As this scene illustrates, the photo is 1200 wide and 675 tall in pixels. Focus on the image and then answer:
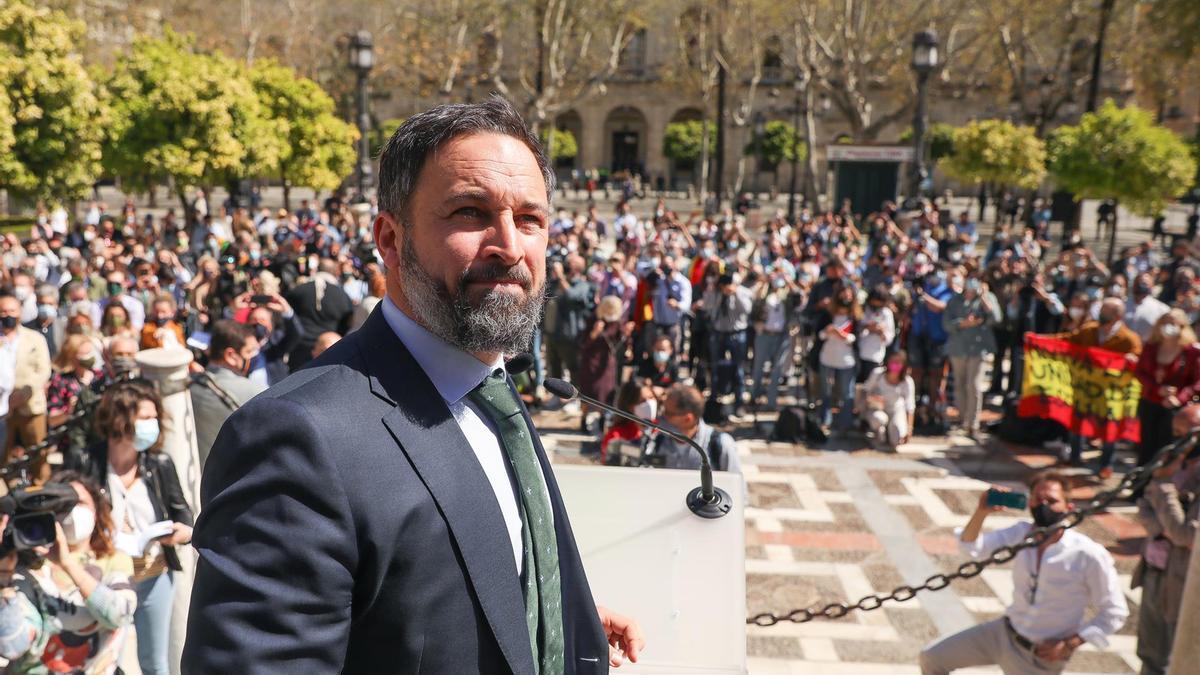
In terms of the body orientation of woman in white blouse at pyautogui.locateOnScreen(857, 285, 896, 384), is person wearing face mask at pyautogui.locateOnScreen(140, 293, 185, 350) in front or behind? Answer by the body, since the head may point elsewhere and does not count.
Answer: in front

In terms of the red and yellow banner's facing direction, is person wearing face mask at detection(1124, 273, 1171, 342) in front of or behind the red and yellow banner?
behind

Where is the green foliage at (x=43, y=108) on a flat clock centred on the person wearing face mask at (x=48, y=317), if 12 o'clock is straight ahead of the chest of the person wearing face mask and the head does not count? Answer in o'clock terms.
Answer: The green foliage is roughly at 6 o'clock from the person wearing face mask.

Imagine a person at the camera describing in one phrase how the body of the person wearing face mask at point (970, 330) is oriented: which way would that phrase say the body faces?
toward the camera

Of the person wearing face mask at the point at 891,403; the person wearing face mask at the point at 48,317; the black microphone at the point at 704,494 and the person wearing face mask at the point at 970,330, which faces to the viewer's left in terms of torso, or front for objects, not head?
the black microphone

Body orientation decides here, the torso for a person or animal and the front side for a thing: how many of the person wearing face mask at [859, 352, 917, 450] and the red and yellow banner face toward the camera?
2

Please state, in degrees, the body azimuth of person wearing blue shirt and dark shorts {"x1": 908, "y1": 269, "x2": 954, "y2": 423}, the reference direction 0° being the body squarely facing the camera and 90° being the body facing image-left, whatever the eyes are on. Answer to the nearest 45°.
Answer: approximately 0°

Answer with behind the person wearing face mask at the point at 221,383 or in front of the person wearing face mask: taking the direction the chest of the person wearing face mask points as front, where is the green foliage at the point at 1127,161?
in front

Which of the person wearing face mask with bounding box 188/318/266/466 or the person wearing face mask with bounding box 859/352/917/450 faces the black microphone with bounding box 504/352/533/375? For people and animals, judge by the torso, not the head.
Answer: the person wearing face mask with bounding box 859/352/917/450

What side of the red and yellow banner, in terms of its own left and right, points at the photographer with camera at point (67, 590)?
front

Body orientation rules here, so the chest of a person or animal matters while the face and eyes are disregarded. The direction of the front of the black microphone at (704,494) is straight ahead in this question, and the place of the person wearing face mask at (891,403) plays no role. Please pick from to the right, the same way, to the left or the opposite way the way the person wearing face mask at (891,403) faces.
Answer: to the left

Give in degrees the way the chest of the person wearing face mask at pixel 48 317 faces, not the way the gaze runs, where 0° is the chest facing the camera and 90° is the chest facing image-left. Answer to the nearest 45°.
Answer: approximately 0°
